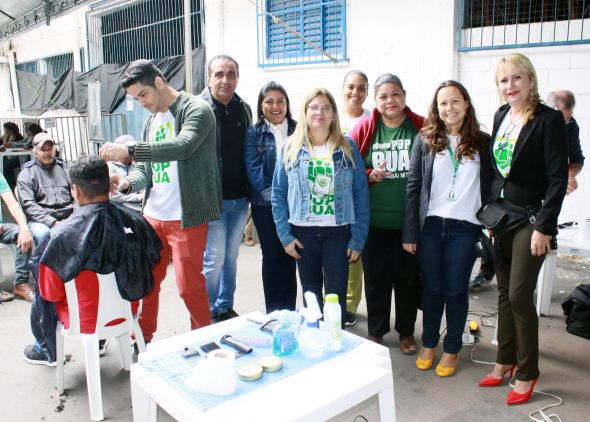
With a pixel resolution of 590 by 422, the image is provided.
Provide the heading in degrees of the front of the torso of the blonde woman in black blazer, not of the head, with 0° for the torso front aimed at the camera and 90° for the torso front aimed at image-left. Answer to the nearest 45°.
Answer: approximately 45°

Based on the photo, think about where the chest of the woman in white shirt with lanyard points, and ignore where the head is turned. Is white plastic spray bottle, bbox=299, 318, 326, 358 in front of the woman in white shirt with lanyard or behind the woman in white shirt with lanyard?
in front

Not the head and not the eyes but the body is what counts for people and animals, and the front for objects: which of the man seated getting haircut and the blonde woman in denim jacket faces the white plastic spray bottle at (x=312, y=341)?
the blonde woman in denim jacket

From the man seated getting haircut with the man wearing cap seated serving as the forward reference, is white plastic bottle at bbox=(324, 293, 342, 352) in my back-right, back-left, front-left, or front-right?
back-right

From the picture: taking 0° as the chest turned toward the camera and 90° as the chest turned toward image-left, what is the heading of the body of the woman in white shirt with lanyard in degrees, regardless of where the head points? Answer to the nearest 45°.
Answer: approximately 0°

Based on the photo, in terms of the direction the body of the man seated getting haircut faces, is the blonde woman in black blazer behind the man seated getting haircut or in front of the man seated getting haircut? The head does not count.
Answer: behind

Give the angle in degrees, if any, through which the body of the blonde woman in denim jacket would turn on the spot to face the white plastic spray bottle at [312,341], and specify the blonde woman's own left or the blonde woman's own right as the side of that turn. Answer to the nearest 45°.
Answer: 0° — they already face it

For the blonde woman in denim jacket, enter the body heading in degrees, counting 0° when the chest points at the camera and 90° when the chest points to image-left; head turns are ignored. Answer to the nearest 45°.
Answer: approximately 0°

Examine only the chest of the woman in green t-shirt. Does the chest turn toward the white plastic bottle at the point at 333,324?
yes

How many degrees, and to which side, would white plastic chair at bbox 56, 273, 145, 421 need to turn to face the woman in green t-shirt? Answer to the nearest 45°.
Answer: approximately 135° to its right

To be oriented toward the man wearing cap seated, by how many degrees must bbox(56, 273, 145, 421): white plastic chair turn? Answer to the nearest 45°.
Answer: approximately 45° to its right
